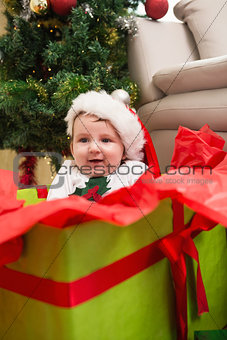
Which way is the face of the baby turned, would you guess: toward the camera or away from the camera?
toward the camera

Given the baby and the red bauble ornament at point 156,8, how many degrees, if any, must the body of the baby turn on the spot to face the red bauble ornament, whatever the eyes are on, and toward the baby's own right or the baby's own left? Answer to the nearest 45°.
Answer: approximately 180°

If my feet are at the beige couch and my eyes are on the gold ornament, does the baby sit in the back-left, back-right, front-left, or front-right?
front-left

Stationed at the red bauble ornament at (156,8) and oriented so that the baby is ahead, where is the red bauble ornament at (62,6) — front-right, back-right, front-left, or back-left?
front-right

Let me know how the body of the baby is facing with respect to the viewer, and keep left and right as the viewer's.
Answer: facing the viewer
